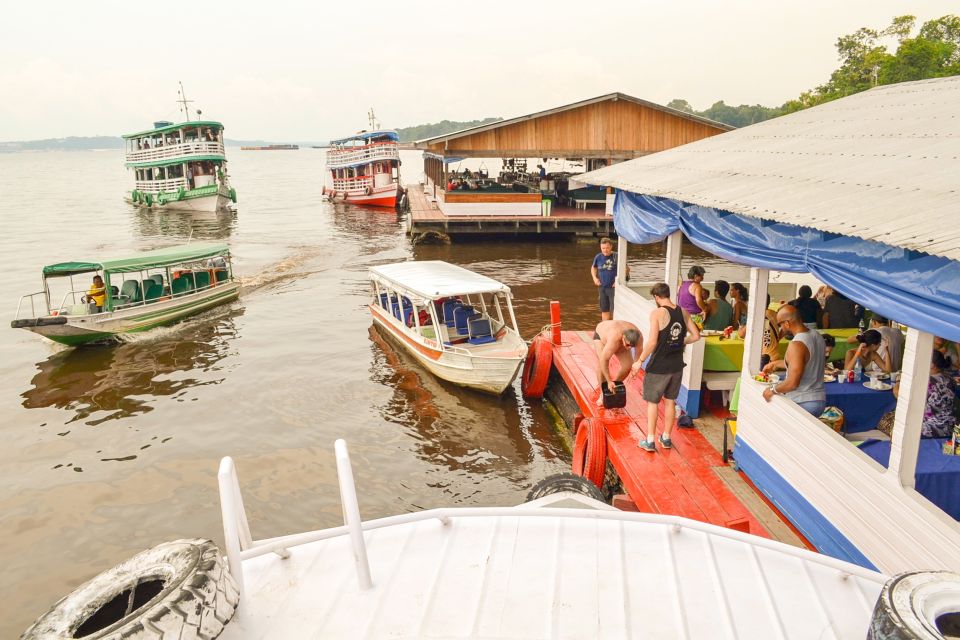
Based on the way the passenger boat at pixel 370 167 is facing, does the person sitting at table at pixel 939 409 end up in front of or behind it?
in front

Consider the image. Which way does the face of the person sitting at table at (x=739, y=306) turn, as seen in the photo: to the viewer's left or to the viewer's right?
to the viewer's left

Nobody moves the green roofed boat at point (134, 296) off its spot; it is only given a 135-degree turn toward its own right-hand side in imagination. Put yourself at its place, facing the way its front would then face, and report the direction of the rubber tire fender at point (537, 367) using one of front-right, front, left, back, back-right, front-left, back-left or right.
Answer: back-right

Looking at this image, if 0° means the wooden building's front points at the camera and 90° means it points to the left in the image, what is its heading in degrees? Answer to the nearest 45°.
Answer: approximately 0°

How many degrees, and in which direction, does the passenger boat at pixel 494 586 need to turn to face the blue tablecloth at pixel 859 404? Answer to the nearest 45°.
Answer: approximately 45° to its right

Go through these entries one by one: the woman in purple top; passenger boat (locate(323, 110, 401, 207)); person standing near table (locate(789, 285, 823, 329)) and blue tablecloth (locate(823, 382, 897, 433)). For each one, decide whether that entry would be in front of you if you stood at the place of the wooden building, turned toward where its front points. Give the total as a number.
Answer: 3

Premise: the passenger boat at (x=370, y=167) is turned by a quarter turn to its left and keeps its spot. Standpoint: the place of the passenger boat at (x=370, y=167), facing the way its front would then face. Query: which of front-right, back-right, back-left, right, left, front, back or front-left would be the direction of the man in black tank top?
back-right

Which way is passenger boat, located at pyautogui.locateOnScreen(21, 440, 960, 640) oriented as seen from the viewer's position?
away from the camera

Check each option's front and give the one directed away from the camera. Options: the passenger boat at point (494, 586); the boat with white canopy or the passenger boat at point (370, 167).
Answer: the passenger boat at point (494, 586)

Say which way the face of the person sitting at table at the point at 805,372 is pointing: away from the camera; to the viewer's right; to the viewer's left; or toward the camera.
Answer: to the viewer's left

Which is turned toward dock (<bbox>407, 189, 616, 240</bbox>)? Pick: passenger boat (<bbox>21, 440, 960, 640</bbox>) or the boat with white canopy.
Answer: the passenger boat

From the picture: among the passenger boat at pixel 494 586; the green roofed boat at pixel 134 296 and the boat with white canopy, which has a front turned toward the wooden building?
the passenger boat

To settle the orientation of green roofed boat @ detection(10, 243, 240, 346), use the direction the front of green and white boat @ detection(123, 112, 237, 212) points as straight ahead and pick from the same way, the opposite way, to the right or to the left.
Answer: to the right
